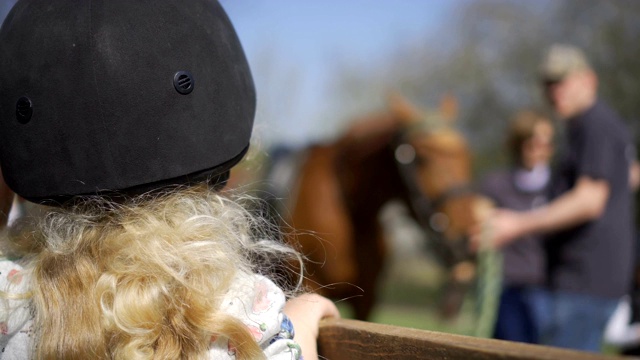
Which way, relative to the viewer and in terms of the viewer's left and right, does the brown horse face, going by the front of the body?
facing the viewer and to the right of the viewer

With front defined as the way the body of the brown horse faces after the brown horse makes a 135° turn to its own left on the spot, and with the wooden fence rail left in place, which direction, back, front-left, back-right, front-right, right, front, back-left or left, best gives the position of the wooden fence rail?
back
